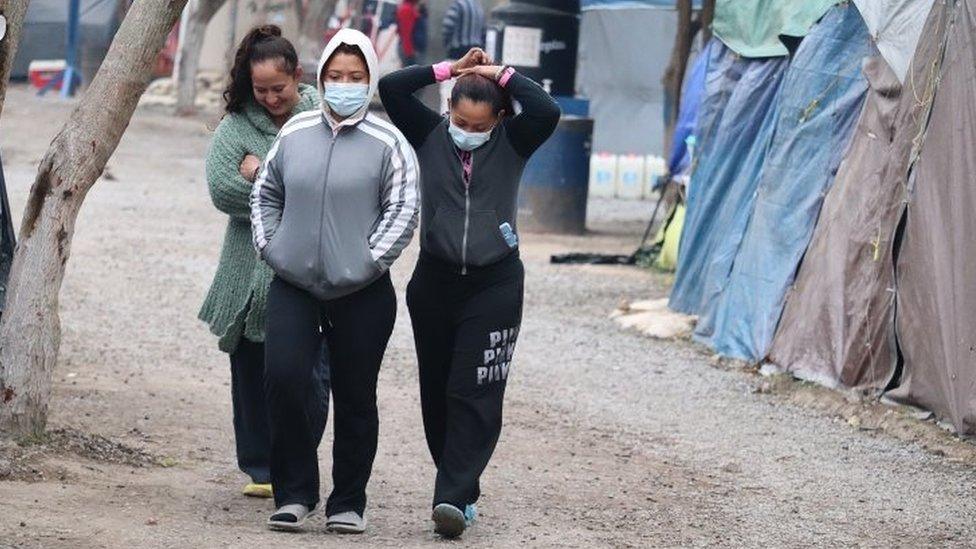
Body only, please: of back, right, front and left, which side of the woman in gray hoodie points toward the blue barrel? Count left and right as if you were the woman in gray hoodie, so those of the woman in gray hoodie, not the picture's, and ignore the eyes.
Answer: back

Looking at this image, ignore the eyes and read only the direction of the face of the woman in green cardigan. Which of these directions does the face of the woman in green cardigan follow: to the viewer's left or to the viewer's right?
to the viewer's right

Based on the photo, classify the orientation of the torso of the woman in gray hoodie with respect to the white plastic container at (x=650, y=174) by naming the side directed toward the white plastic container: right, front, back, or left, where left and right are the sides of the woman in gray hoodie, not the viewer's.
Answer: back

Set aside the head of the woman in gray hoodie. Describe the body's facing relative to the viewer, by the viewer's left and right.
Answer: facing the viewer

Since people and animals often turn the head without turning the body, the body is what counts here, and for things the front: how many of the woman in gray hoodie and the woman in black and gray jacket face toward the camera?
2

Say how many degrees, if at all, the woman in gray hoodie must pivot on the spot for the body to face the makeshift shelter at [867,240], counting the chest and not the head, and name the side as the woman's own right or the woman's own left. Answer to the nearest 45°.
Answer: approximately 135° to the woman's own left

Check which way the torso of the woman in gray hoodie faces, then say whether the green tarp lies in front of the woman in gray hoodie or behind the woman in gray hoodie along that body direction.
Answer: behind

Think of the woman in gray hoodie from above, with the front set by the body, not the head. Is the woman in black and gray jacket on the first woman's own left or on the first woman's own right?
on the first woman's own left

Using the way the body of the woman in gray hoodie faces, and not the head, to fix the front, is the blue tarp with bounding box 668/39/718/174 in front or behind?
behind

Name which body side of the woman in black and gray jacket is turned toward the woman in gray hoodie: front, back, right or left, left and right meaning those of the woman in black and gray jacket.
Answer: right

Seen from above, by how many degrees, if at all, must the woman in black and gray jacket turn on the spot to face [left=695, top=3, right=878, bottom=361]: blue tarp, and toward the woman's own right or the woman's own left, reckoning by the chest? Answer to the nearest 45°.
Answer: approximately 135° to the woman's own left

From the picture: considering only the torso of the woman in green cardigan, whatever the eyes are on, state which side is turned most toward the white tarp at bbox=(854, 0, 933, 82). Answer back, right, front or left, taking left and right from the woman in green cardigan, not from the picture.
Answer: left

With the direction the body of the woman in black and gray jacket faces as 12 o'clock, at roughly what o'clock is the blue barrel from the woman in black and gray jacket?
The blue barrel is roughly at 6 o'clock from the woman in black and gray jacket.

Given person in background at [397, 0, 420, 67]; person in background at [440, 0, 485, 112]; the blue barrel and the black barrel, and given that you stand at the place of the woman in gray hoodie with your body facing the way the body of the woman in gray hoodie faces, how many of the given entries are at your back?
4

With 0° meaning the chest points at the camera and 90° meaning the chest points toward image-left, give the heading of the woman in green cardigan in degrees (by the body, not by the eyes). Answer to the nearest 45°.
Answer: approximately 315°

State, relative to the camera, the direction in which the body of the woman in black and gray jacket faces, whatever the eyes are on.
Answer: toward the camera
